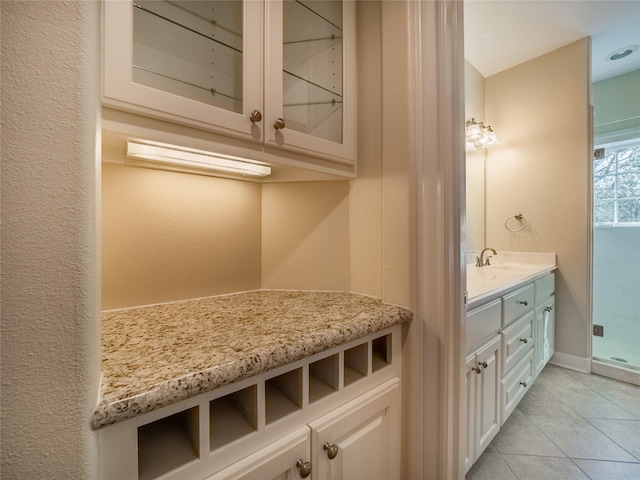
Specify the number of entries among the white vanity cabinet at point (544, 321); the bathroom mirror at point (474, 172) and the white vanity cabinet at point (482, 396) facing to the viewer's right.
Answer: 3

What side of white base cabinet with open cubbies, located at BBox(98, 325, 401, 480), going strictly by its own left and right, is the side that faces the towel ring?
left

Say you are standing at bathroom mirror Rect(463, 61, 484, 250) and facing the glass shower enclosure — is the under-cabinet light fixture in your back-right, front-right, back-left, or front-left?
back-right

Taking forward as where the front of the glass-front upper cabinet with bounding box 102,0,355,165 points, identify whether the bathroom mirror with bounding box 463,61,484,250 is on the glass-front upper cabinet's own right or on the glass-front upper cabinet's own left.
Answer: on the glass-front upper cabinet's own left

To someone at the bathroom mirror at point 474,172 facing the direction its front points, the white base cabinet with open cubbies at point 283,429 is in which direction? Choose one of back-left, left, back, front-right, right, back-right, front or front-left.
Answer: right

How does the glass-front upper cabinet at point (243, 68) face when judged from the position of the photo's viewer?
facing the viewer and to the right of the viewer

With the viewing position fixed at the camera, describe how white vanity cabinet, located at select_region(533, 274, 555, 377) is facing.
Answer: facing to the right of the viewer

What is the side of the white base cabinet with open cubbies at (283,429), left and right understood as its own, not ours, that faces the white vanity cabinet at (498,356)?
left

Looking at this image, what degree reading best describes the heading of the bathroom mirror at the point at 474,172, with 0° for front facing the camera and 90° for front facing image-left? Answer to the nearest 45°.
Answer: approximately 270°

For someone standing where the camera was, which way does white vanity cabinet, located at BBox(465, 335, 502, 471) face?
facing to the right of the viewer

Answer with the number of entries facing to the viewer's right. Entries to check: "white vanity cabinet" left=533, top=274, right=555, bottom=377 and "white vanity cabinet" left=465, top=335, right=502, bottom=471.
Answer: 2

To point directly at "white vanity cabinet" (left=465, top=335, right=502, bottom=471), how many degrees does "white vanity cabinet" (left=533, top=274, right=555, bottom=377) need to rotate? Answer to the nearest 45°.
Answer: approximately 90° to its right
